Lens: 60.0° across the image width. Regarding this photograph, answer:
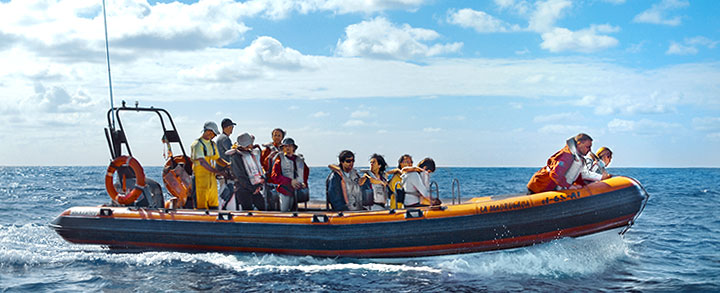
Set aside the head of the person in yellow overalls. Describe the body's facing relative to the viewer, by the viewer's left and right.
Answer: facing the viewer and to the right of the viewer

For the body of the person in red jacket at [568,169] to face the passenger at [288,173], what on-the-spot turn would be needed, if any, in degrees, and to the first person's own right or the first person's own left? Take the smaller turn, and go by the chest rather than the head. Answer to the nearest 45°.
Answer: approximately 180°

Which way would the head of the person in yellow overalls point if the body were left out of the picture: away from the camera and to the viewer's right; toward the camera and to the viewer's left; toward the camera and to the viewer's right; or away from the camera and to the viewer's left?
toward the camera and to the viewer's right

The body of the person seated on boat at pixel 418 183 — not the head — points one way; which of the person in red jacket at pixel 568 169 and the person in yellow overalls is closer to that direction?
the person in red jacket

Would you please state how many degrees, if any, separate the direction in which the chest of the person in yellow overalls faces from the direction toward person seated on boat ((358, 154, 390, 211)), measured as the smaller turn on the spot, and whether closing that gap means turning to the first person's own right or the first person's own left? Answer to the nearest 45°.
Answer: approximately 45° to the first person's own left

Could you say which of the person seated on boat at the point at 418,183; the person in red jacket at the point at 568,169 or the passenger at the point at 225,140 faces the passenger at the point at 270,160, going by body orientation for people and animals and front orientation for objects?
the passenger at the point at 225,140

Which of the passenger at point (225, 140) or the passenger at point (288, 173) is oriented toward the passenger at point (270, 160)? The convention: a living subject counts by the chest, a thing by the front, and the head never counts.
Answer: the passenger at point (225, 140)

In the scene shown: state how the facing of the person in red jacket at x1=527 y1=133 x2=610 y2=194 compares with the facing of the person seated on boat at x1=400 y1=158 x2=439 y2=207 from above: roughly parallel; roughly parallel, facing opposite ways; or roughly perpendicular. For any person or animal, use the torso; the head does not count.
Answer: roughly parallel

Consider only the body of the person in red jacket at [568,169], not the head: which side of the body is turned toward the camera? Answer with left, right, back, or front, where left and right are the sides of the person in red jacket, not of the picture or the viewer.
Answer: right

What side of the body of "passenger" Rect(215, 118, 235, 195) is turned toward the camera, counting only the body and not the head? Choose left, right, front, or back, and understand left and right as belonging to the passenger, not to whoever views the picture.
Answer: right

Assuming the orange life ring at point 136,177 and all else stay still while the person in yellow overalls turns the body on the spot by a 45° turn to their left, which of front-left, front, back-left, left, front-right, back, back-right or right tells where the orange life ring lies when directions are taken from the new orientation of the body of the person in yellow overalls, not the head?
back-left

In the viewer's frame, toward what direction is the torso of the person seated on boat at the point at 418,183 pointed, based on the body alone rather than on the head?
to the viewer's right

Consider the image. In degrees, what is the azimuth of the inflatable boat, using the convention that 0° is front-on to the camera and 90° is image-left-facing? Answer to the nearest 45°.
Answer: approximately 270°
